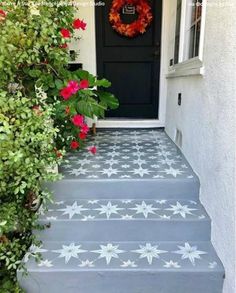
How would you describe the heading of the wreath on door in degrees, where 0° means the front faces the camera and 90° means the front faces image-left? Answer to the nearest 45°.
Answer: approximately 0°

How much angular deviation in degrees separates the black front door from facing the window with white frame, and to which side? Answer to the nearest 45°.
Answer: approximately 45° to its left

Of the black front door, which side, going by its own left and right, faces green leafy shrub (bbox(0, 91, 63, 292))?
front

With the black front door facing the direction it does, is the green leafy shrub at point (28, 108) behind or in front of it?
in front

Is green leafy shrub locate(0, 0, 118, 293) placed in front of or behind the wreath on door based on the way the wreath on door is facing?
in front

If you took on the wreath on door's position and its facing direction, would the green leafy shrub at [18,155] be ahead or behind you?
ahead

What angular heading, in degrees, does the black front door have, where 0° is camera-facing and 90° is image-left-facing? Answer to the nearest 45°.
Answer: approximately 0°
